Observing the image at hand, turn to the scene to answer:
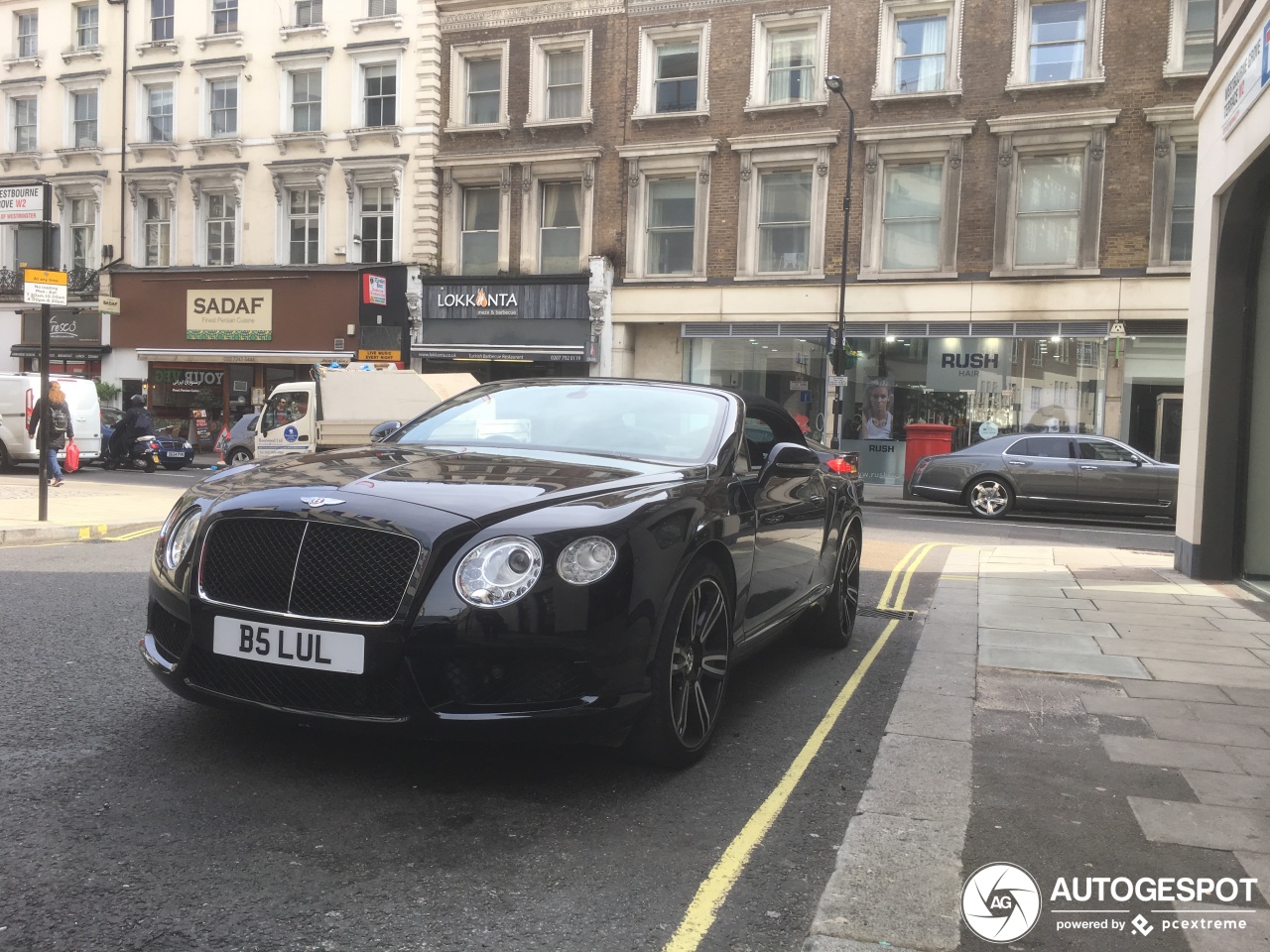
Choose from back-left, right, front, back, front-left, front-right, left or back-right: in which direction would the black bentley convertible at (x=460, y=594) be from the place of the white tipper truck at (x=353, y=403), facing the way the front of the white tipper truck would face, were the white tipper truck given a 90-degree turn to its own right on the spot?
back

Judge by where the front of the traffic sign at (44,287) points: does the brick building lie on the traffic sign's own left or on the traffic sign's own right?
on the traffic sign's own left

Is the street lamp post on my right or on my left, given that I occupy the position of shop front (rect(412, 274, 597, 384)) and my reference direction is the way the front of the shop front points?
on my left

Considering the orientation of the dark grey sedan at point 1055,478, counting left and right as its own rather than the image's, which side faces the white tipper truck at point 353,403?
back

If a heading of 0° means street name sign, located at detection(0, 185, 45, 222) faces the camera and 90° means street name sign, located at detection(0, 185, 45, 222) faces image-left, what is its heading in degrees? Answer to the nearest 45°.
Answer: approximately 0°

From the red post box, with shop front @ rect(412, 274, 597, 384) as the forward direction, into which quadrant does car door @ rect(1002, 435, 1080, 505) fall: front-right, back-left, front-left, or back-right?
back-left

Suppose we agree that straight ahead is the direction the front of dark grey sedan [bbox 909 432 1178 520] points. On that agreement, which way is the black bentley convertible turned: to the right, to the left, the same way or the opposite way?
to the right

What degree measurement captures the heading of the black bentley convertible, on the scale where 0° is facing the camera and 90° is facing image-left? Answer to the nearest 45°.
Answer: approximately 45°

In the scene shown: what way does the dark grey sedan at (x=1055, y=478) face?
to the viewer's right
